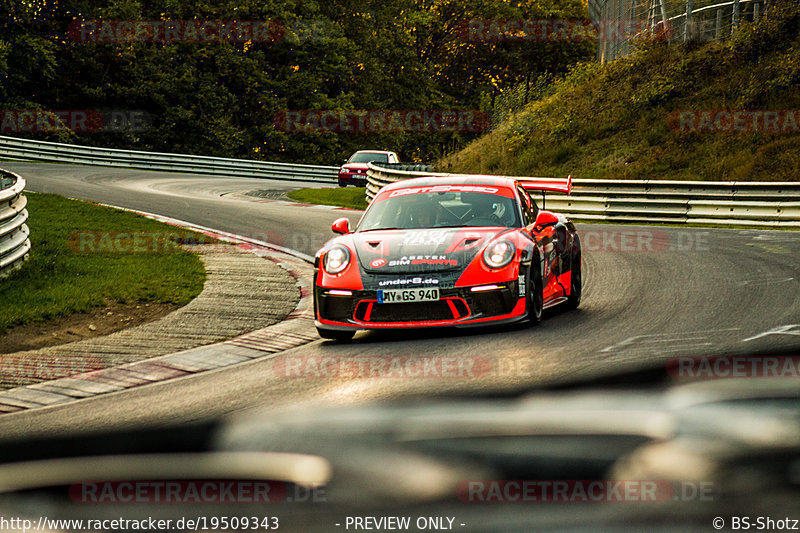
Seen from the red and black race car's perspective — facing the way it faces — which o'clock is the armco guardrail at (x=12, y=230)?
The armco guardrail is roughly at 4 o'clock from the red and black race car.

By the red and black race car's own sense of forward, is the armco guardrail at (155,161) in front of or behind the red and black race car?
behind

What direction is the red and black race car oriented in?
toward the camera

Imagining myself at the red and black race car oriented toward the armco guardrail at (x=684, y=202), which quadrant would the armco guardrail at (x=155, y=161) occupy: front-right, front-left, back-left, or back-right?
front-left

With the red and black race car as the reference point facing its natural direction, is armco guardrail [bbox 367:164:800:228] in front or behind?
behind

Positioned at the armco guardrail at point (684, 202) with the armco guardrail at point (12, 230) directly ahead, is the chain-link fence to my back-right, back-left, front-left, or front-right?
back-right

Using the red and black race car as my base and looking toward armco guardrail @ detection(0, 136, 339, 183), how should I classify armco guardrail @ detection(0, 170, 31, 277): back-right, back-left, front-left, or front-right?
front-left

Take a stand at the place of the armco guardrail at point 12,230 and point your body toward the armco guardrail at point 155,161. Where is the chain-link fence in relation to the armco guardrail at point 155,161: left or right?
right

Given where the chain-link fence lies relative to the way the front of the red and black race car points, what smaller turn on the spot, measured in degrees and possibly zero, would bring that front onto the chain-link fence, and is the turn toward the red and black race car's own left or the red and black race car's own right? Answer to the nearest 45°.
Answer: approximately 180°

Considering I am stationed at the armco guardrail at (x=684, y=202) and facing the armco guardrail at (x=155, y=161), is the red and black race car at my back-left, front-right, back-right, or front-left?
back-left

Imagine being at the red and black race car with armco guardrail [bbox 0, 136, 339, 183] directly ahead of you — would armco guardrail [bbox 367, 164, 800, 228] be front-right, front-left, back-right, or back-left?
front-right

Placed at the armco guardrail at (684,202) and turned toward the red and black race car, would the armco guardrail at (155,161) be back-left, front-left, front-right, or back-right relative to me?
back-right

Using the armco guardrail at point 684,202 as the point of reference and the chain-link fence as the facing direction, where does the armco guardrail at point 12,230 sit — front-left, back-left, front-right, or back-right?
back-left
